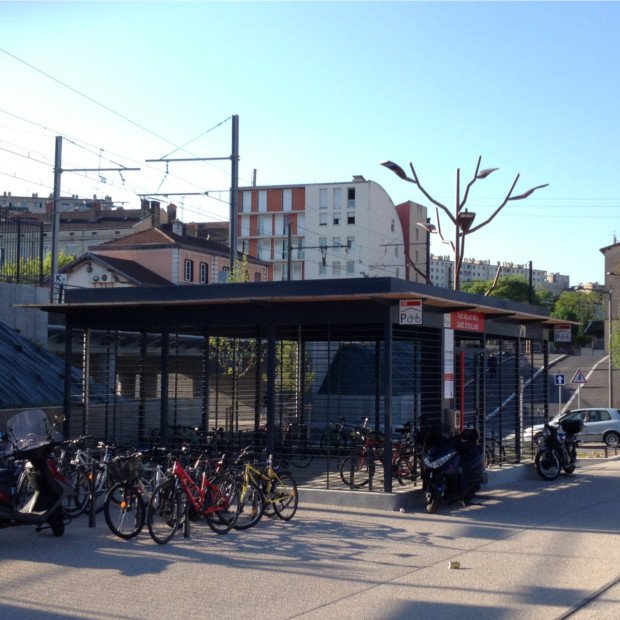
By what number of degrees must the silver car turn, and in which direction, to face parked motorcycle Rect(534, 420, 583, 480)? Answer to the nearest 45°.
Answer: approximately 90° to its left

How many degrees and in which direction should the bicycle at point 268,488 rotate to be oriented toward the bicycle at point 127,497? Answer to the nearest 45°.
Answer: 0° — it already faces it

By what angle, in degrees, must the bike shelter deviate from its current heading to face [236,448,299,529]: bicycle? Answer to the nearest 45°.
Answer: approximately 45° to its right

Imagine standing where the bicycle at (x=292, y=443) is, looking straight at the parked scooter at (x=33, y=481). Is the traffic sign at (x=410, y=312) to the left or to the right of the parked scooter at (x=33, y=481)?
left

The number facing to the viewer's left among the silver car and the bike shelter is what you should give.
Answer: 1

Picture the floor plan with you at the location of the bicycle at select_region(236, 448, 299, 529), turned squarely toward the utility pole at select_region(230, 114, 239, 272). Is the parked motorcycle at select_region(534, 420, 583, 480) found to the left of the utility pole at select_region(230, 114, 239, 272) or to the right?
right

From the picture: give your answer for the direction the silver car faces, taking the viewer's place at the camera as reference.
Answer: facing to the left of the viewer

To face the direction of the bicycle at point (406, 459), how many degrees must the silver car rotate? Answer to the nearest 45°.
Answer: approximately 90° to its left
